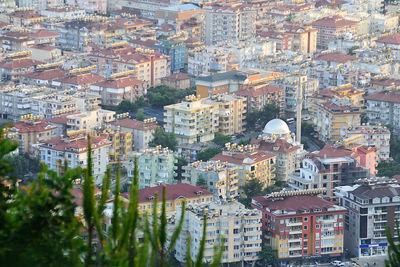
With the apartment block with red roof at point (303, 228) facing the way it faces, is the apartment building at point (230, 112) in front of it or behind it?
behind

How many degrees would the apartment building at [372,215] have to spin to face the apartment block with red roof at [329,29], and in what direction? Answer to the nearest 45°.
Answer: approximately 180°

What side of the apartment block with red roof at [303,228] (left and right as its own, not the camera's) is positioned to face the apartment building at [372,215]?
left

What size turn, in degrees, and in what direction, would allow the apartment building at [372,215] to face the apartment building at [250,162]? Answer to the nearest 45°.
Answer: approximately 135° to its right

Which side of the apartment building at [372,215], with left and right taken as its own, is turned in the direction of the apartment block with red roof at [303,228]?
right

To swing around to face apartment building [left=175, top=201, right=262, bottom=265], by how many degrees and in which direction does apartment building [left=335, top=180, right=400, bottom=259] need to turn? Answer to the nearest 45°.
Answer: approximately 45° to its right

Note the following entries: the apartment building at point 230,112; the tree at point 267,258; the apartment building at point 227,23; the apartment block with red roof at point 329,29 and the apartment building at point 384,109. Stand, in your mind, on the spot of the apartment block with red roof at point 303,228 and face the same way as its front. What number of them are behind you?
4

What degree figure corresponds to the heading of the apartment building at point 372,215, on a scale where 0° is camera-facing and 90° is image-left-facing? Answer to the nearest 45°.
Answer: approximately 0°

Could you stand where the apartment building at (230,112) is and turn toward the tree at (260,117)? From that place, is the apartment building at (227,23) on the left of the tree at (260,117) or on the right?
left

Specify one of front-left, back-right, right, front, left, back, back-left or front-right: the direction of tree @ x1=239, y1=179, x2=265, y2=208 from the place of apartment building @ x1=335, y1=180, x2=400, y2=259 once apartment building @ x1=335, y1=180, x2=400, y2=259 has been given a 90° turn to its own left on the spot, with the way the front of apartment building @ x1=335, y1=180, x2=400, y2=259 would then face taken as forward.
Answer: back-left
